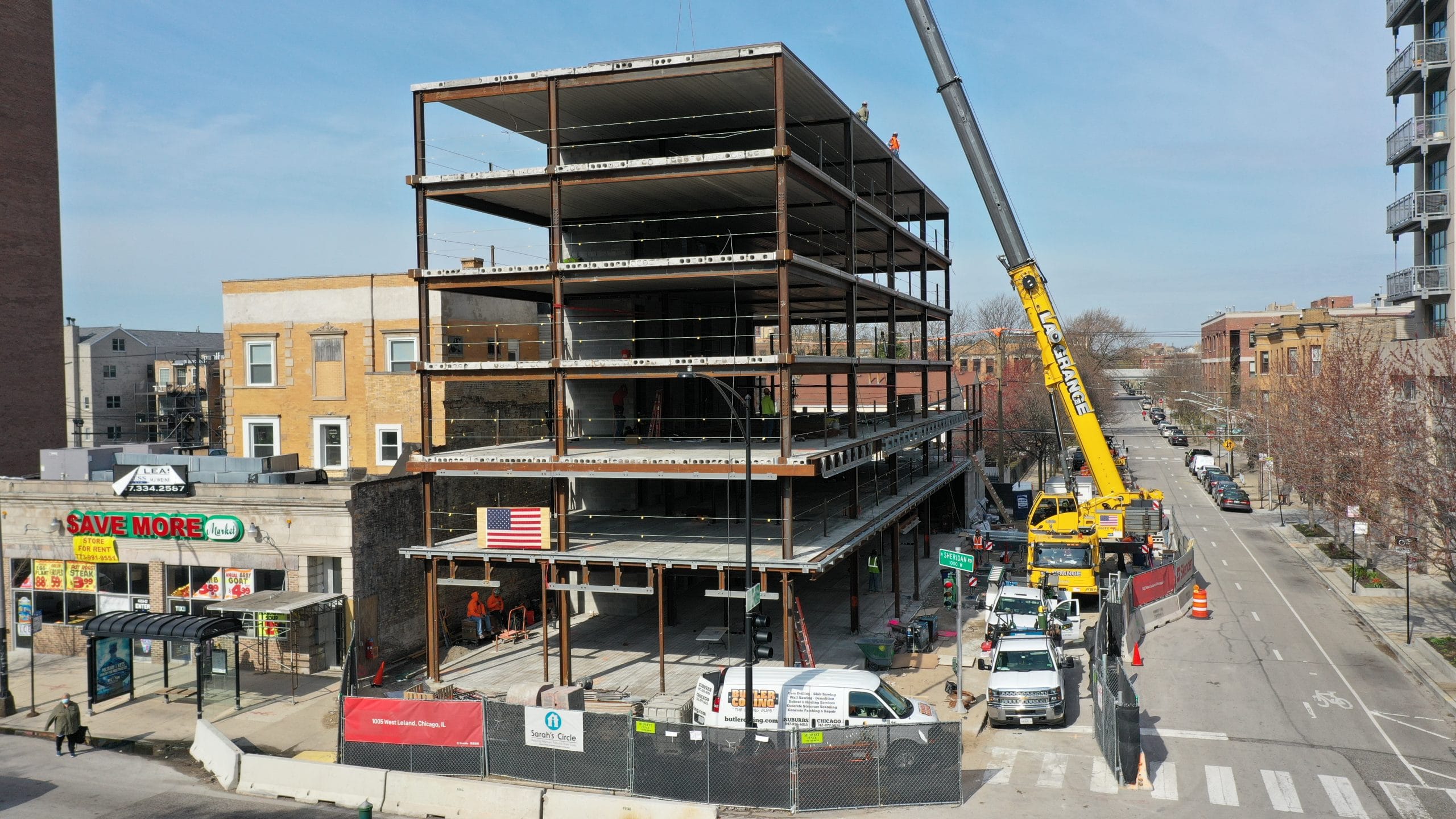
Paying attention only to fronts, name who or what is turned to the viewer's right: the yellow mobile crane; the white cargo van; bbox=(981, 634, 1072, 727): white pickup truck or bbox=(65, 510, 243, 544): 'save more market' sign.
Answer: the white cargo van

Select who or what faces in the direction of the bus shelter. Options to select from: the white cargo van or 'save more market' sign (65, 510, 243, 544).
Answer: the 'save more market' sign

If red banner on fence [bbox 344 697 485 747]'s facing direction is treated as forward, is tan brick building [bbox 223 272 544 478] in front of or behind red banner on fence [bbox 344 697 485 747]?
behind

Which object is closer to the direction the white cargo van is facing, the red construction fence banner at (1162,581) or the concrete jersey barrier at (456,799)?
the red construction fence banner

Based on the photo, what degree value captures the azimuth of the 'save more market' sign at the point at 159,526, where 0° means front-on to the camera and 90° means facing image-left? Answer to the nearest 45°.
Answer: approximately 0°

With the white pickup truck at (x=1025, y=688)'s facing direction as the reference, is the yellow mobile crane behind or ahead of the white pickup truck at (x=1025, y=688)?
behind

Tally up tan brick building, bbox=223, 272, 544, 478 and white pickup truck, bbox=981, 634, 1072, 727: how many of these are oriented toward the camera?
2

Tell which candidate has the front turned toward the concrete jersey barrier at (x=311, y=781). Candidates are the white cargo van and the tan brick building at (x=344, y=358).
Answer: the tan brick building

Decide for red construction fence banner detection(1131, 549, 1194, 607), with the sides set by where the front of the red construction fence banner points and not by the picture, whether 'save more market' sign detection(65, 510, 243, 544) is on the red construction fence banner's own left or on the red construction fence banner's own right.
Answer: on the red construction fence banner's own right

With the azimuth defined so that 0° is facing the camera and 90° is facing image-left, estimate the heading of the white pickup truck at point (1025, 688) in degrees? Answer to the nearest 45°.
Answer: approximately 0°
